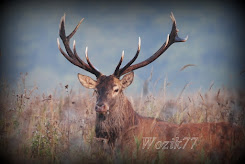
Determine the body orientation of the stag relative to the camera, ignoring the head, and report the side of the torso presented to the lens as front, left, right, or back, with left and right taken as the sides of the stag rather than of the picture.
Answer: left
